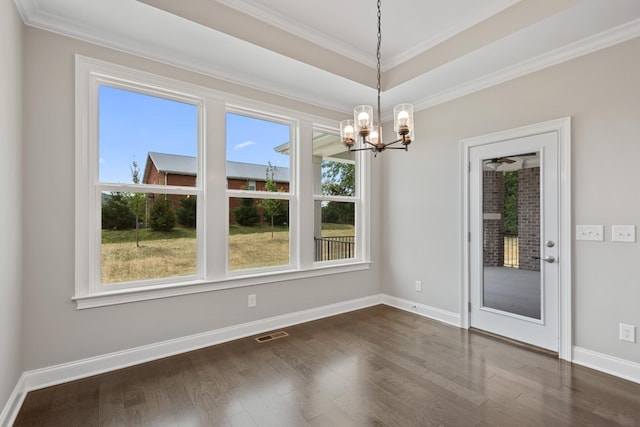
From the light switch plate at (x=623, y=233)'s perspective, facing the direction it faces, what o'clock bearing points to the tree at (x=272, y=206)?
The tree is roughly at 2 o'clock from the light switch plate.

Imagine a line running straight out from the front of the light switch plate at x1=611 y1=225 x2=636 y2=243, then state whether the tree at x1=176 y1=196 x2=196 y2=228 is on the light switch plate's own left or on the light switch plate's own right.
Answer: on the light switch plate's own right

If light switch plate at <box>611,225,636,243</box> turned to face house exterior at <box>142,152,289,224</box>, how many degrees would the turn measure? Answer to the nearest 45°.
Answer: approximately 45° to its right

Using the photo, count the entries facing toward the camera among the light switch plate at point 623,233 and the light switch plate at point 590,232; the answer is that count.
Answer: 2

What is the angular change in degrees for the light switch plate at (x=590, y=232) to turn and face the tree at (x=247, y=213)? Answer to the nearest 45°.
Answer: approximately 45° to its right

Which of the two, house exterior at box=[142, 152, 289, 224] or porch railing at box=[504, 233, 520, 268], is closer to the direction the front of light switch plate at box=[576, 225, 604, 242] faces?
the house exterior

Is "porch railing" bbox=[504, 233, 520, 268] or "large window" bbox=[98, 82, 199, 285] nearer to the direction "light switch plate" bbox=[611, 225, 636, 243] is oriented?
the large window

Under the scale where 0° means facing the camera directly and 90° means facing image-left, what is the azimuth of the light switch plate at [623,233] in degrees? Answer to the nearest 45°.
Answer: approximately 0°
